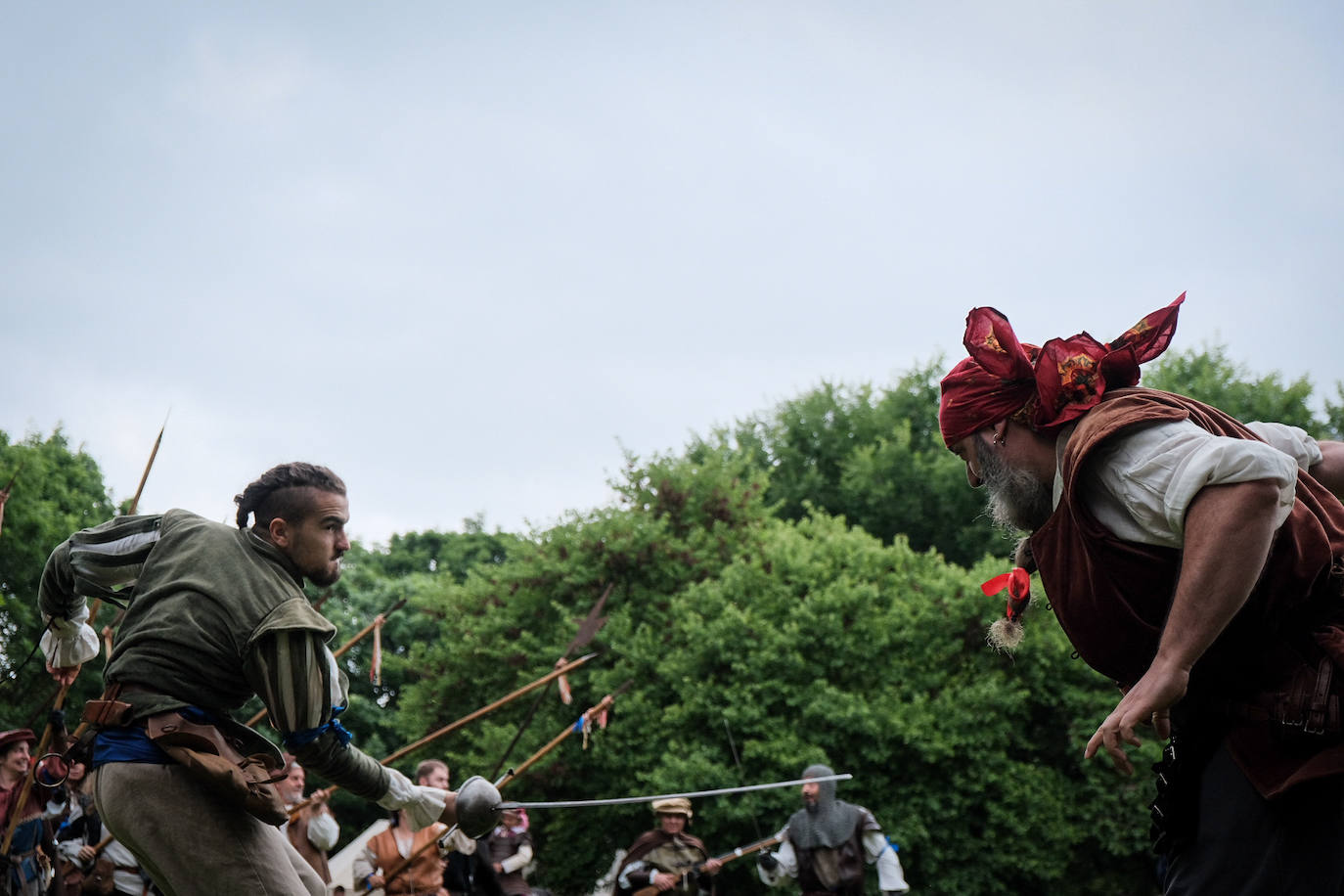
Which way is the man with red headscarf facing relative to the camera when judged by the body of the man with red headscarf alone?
to the viewer's left

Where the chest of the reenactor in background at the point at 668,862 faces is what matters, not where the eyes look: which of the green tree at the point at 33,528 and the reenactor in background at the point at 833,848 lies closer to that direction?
the reenactor in background

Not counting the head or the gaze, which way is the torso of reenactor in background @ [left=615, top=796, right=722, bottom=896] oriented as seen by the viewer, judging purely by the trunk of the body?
toward the camera

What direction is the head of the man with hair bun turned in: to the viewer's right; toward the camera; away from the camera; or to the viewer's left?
to the viewer's right

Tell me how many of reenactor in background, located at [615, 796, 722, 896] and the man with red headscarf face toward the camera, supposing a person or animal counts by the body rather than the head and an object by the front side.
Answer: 1

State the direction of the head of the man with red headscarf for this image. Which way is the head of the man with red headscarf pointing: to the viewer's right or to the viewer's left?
to the viewer's left

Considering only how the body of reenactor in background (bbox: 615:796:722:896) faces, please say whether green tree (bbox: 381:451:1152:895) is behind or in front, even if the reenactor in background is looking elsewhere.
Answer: behind

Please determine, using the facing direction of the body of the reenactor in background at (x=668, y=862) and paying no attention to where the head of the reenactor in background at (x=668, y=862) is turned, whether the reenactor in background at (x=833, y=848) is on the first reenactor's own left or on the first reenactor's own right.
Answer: on the first reenactor's own left

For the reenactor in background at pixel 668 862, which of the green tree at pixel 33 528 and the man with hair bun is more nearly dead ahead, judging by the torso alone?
the man with hair bun

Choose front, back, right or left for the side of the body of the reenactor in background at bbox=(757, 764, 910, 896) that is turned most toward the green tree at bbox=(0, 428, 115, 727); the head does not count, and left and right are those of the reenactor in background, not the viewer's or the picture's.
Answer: right

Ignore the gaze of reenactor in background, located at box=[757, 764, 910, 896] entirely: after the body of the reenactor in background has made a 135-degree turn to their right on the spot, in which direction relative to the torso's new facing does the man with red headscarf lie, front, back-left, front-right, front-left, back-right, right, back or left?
back

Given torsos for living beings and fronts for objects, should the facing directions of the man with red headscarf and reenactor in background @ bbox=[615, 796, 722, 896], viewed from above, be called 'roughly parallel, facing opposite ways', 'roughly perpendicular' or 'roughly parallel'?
roughly perpendicular
